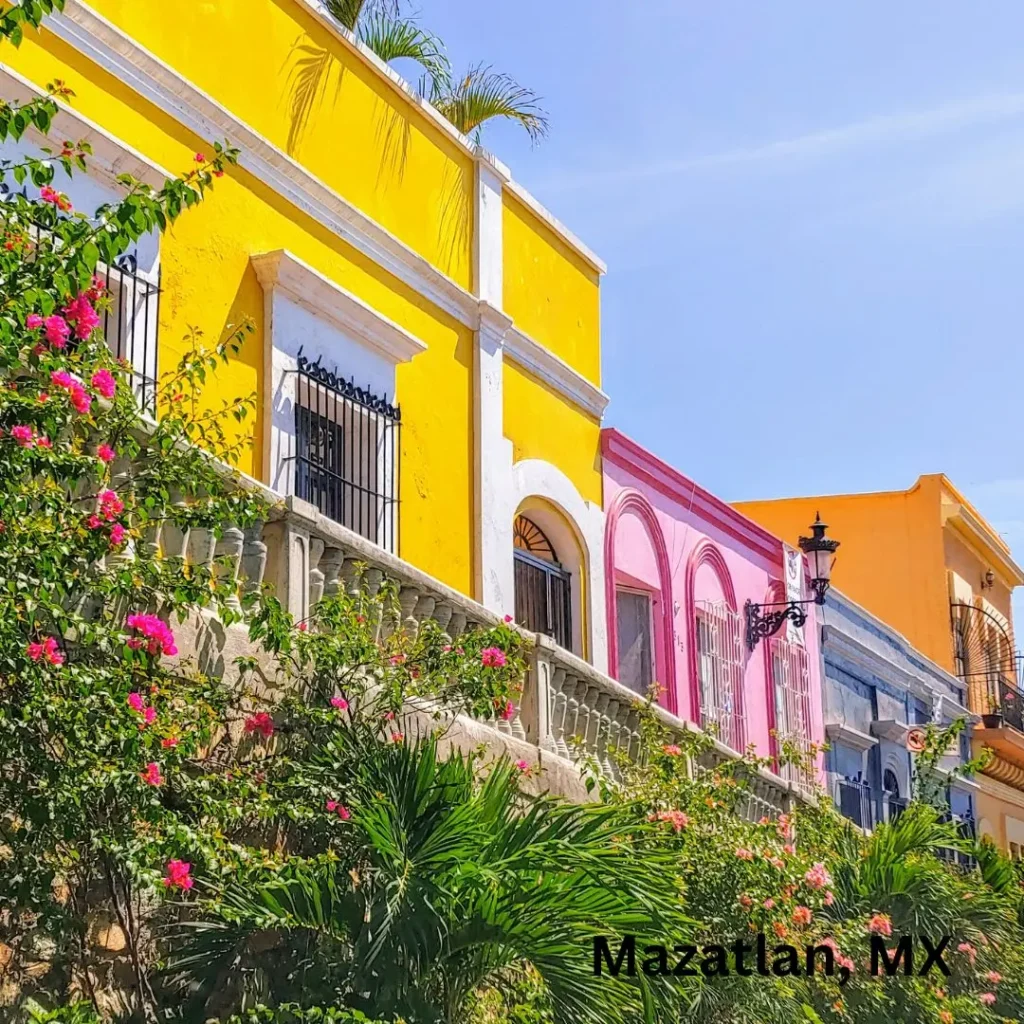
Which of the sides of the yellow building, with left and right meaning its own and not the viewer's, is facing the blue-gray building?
left

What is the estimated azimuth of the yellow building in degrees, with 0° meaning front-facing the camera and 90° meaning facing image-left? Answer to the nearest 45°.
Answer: approximately 315°

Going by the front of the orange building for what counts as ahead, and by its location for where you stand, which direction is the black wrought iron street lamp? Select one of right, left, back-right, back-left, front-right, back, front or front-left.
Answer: front-right

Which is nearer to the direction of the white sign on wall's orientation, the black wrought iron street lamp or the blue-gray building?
the black wrought iron street lamp

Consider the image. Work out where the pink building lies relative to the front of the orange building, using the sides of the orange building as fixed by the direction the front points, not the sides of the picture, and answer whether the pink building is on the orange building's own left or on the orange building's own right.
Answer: on the orange building's own right

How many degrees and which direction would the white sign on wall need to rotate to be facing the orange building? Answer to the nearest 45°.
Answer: approximately 135° to its left

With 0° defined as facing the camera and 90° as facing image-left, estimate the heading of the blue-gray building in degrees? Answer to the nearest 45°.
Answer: approximately 315°

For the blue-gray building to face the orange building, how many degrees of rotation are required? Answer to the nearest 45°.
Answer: approximately 135° to its left

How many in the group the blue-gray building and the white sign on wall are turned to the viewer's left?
0

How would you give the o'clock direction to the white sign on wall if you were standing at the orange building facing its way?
The white sign on wall is roughly at 2 o'clock from the orange building.
